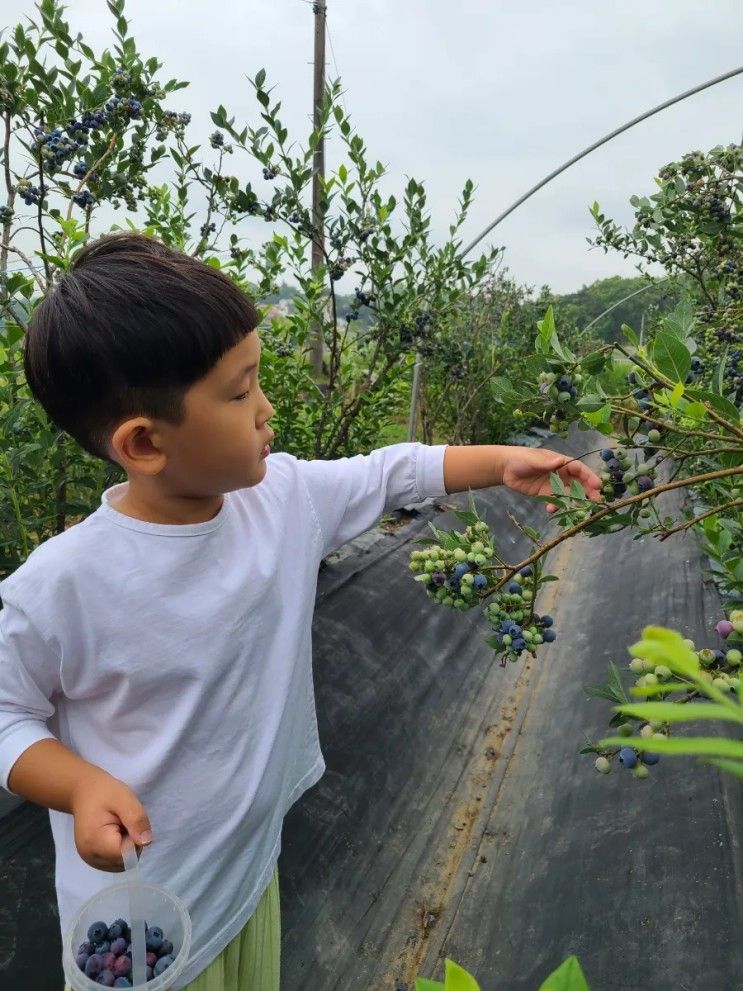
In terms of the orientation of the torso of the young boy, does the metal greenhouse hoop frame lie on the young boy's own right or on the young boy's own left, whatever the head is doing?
on the young boy's own left

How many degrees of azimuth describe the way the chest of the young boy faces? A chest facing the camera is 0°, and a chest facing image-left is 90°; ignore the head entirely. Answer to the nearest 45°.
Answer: approximately 315°

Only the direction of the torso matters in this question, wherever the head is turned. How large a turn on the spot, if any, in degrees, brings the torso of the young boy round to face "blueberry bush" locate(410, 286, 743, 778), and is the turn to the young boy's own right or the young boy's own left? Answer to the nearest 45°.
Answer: approximately 45° to the young boy's own left

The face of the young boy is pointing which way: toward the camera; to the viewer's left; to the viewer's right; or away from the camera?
to the viewer's right
